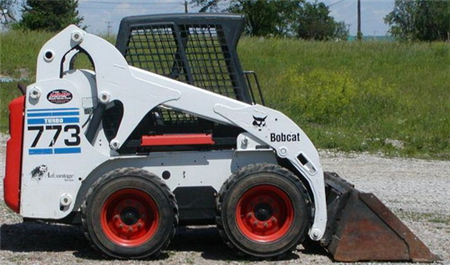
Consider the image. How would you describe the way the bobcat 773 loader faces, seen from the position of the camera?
facing to the right of the viewer
